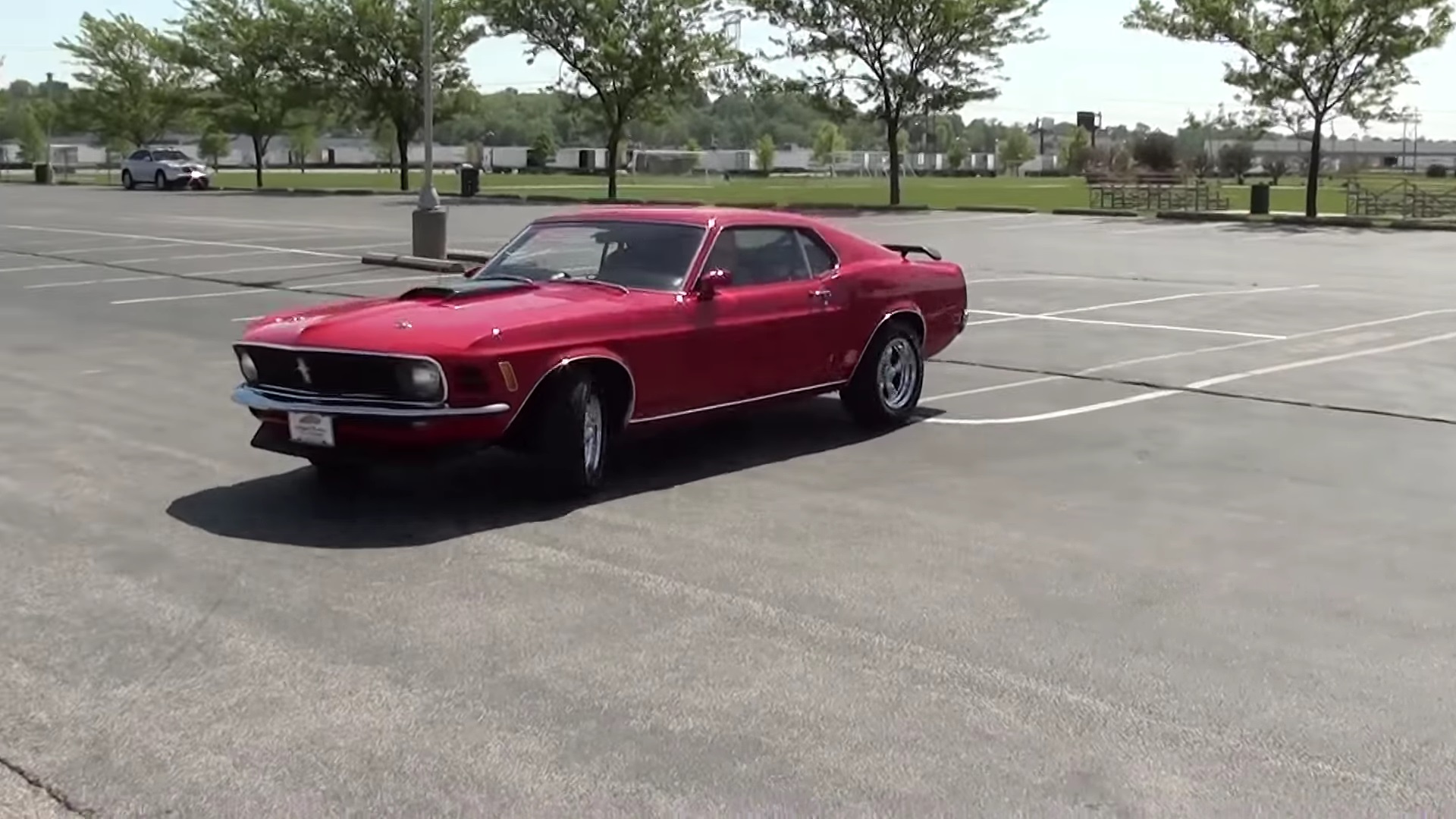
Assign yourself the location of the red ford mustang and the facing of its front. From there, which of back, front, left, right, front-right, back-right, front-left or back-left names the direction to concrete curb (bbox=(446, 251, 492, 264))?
back-right

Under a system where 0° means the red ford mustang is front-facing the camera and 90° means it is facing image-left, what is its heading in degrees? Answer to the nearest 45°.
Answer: approximately 45°

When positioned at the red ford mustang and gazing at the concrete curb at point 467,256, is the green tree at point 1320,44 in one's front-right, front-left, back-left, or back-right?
front-right

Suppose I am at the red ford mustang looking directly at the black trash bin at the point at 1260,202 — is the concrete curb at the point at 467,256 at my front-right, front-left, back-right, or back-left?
front-left

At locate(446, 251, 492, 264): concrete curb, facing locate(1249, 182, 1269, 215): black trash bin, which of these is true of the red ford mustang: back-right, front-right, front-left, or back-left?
back-right

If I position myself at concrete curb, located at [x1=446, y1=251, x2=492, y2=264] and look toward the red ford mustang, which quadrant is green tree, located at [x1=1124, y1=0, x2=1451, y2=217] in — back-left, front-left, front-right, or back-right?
back-left

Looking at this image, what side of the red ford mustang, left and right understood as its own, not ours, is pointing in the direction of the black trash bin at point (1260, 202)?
back

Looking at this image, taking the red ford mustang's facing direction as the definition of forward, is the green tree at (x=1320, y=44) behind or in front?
behind
